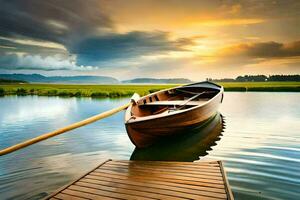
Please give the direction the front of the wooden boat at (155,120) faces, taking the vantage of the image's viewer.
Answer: facing the viewer and to the left of the viewer

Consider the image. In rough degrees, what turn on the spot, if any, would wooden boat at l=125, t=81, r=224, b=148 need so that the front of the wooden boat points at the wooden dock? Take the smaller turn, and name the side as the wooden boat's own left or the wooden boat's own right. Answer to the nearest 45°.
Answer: approximately 45° to the wooden boat's own left
